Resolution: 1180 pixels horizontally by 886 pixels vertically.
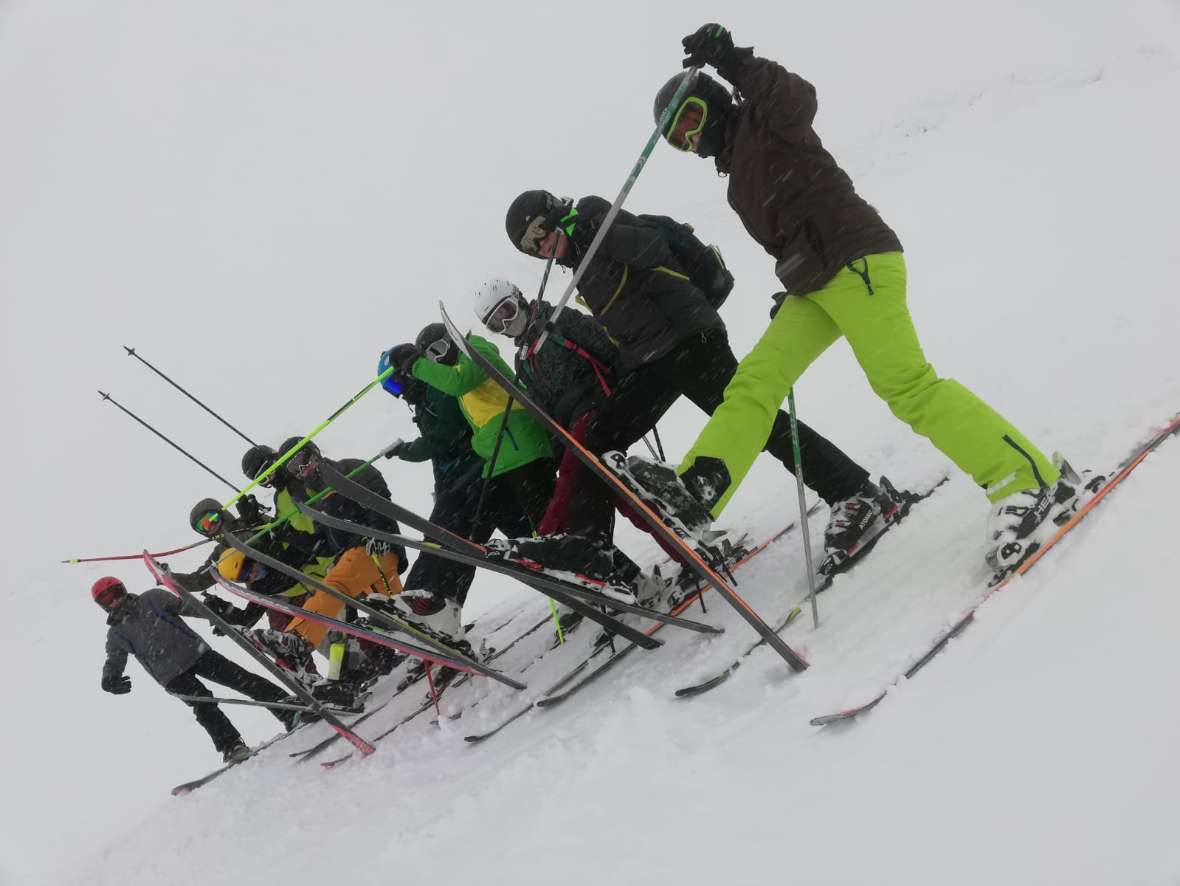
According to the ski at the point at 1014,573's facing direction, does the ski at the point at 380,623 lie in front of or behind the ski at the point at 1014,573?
in front

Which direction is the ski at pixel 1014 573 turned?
to the viewer's left

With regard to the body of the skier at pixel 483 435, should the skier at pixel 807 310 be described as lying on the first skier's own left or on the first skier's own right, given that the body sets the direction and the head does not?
on the first skier's own left

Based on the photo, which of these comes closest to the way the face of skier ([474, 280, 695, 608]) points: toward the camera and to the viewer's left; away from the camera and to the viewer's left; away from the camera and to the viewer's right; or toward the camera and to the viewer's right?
toward the camera and to the viewer's left

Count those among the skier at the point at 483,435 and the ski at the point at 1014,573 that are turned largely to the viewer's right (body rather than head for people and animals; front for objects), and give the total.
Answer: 0

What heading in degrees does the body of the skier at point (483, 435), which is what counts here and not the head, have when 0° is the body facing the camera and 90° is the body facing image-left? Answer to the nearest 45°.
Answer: approximately 45°
